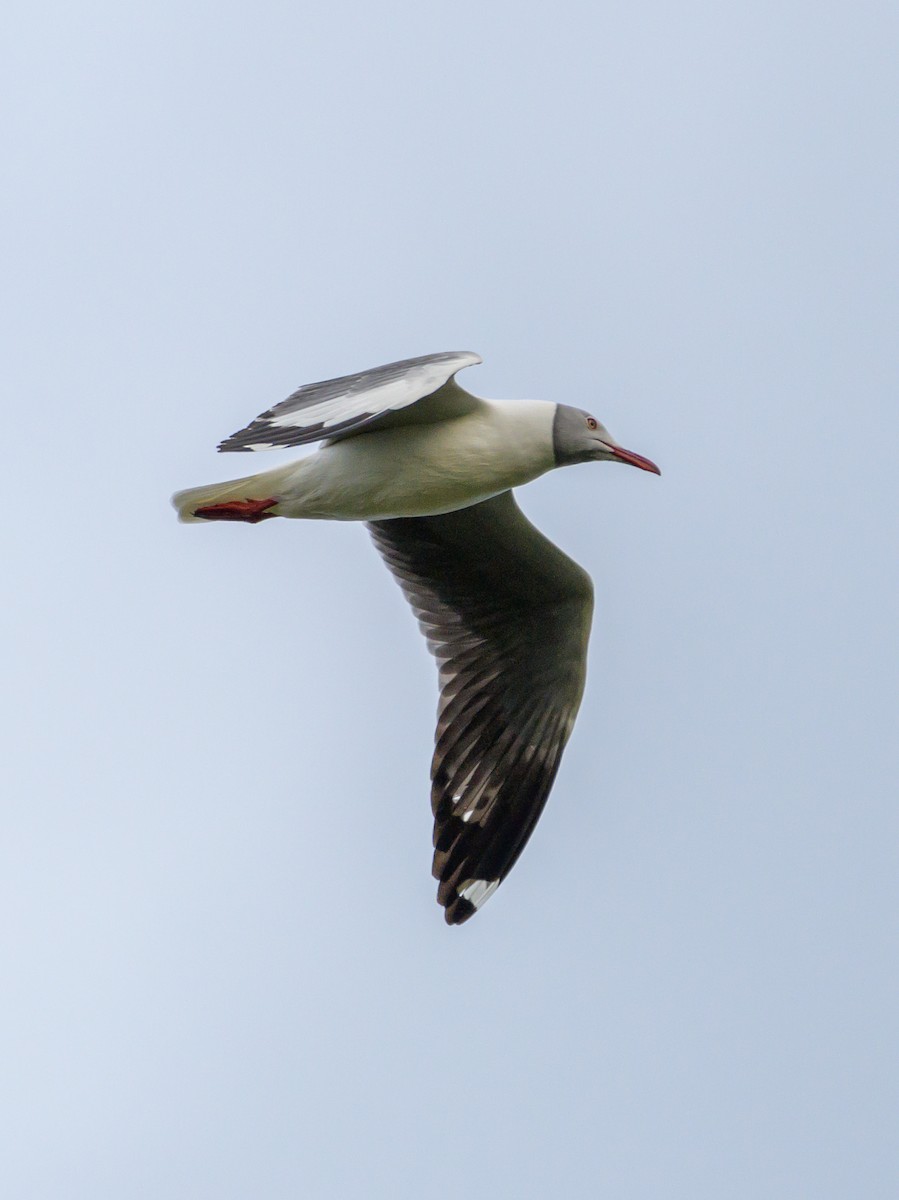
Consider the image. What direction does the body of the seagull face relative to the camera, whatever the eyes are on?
to the viewer's right
